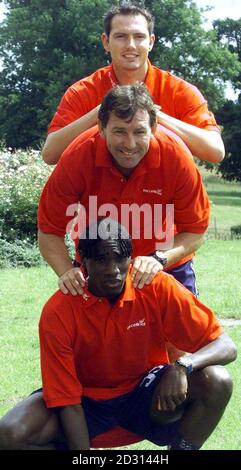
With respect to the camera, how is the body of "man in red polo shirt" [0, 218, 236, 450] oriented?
toward the camera

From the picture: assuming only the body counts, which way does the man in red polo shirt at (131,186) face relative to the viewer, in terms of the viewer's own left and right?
facing the viewer

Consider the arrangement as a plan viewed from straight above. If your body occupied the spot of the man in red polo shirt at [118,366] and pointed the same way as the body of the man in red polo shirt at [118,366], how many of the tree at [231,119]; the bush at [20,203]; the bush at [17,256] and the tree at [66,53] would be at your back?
4

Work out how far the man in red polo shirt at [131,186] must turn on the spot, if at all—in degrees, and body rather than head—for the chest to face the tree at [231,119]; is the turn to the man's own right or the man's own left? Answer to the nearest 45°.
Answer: approximately 180°

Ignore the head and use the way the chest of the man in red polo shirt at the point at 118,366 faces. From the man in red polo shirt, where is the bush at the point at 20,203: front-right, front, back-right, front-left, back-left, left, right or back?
back

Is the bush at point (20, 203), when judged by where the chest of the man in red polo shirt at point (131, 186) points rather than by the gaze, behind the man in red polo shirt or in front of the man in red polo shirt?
behind

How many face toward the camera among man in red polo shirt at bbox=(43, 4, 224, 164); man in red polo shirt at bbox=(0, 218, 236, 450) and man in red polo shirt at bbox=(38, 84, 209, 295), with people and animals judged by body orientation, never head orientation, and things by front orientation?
3

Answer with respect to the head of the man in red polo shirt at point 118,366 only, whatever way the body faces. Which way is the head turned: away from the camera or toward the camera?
toward the camera

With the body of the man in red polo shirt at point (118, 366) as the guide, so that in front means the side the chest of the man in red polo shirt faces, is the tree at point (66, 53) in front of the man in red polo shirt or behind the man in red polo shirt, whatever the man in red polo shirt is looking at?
behind
